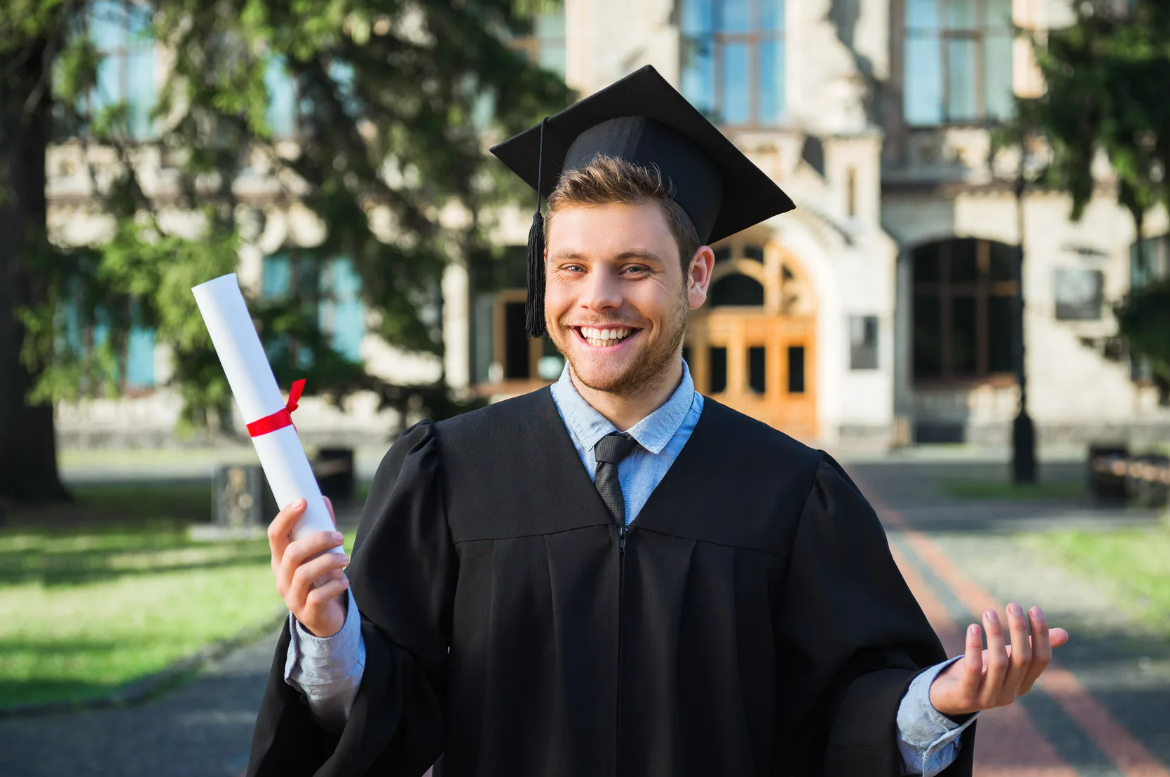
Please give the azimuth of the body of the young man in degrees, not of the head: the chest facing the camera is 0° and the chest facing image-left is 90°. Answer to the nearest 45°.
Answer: approximately 0°

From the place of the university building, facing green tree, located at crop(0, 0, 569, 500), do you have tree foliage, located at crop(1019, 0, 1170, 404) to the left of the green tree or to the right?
left

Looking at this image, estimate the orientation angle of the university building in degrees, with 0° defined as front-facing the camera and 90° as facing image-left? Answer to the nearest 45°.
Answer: approximately 0°

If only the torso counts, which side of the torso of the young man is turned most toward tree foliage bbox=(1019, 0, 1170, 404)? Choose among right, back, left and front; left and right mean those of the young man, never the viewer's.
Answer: back

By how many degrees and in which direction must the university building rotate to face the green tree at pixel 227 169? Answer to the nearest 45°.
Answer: approximately 45° to its right

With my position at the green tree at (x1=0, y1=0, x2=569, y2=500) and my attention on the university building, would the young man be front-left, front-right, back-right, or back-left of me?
back-right

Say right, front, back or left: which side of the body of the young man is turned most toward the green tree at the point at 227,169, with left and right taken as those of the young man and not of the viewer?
back

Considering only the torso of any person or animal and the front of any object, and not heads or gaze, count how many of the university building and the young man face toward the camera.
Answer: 2

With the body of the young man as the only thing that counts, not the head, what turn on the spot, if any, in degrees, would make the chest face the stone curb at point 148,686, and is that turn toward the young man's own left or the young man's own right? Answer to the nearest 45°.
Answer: approximately 135° to the young man's own right
